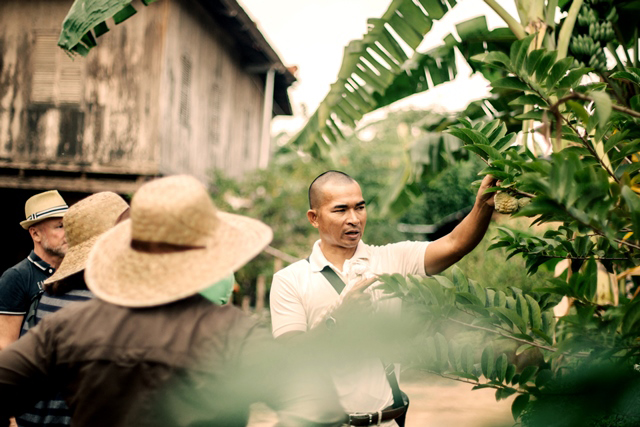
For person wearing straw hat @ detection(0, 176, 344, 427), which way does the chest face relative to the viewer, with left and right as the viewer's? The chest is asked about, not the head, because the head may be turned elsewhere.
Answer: facing away from the viewer

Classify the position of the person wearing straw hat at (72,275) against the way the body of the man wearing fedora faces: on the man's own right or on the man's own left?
on the man's own right

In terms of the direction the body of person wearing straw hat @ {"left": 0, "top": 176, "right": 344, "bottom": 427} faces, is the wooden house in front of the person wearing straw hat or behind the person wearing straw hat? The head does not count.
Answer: in front

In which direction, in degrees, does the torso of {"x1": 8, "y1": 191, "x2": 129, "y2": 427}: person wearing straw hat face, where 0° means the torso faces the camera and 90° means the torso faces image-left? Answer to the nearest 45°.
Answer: approximately 225°

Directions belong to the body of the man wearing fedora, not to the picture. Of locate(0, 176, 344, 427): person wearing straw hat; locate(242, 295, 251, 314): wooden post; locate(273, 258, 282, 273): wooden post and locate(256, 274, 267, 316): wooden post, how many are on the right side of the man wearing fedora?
1

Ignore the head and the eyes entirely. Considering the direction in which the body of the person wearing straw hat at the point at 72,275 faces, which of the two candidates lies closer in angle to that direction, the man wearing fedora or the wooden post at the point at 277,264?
the wooden post

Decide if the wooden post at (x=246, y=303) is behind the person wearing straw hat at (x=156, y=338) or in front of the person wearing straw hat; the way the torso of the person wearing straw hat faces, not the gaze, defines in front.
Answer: in front

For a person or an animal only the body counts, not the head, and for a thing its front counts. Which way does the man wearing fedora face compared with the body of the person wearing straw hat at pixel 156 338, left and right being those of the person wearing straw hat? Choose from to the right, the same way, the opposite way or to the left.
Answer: to the right

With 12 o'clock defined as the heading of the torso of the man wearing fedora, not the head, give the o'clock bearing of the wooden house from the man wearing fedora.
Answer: The wooden house is roughly at 9 o'clock from the man wearing fedora.

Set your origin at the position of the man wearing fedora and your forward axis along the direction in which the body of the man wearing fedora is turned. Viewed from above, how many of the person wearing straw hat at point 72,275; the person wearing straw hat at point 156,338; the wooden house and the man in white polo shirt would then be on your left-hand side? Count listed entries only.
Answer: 1

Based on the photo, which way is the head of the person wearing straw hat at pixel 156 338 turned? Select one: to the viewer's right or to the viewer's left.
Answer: to the viewer's right

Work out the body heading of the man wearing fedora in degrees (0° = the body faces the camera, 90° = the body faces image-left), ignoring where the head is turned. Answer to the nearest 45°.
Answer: approximately 270°

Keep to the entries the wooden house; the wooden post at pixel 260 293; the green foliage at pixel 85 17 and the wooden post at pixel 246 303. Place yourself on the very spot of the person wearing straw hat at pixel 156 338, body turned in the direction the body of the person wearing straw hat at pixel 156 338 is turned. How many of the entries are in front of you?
4
